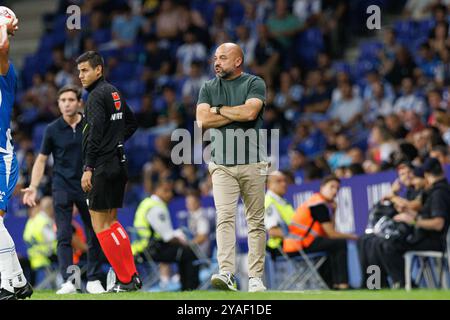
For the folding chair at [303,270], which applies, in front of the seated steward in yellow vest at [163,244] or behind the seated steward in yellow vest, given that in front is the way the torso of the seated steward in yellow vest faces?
in front

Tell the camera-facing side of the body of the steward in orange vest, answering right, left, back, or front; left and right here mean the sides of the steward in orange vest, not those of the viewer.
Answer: right

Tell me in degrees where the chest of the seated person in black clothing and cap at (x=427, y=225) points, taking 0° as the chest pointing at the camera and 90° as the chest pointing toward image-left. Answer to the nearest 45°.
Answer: approximately 90°

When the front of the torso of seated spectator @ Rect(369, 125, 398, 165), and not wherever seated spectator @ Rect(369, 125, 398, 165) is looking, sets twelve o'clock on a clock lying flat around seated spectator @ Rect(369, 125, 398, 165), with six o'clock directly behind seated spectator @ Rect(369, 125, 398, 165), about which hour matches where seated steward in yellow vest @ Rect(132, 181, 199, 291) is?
seated steward in yellow vest @ Rect(132, 181, 199, 291) is roughly at 1 o'clock from seated spectator @ Rect(369, 125, 398, 165).

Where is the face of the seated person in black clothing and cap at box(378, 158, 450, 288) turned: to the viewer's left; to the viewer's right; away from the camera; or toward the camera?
to the viewer's left

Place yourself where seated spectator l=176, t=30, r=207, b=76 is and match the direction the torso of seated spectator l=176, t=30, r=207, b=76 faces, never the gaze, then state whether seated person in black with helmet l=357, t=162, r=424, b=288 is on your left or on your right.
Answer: on your left
